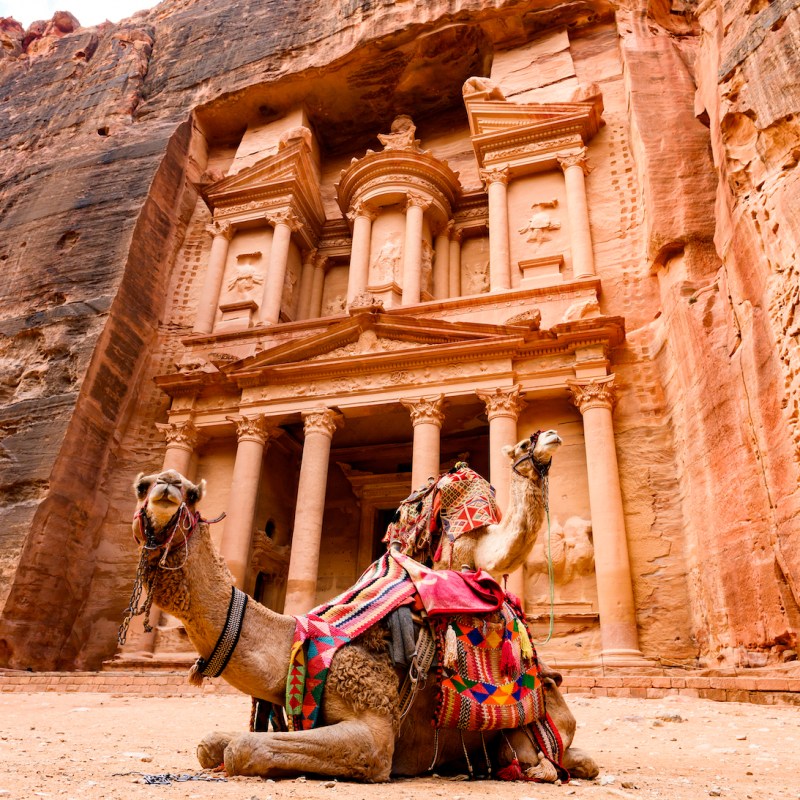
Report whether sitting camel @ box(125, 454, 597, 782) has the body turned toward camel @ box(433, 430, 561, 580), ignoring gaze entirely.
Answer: no

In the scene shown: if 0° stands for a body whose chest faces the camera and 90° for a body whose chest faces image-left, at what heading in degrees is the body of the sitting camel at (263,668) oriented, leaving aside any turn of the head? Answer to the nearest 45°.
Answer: approximately 90°
